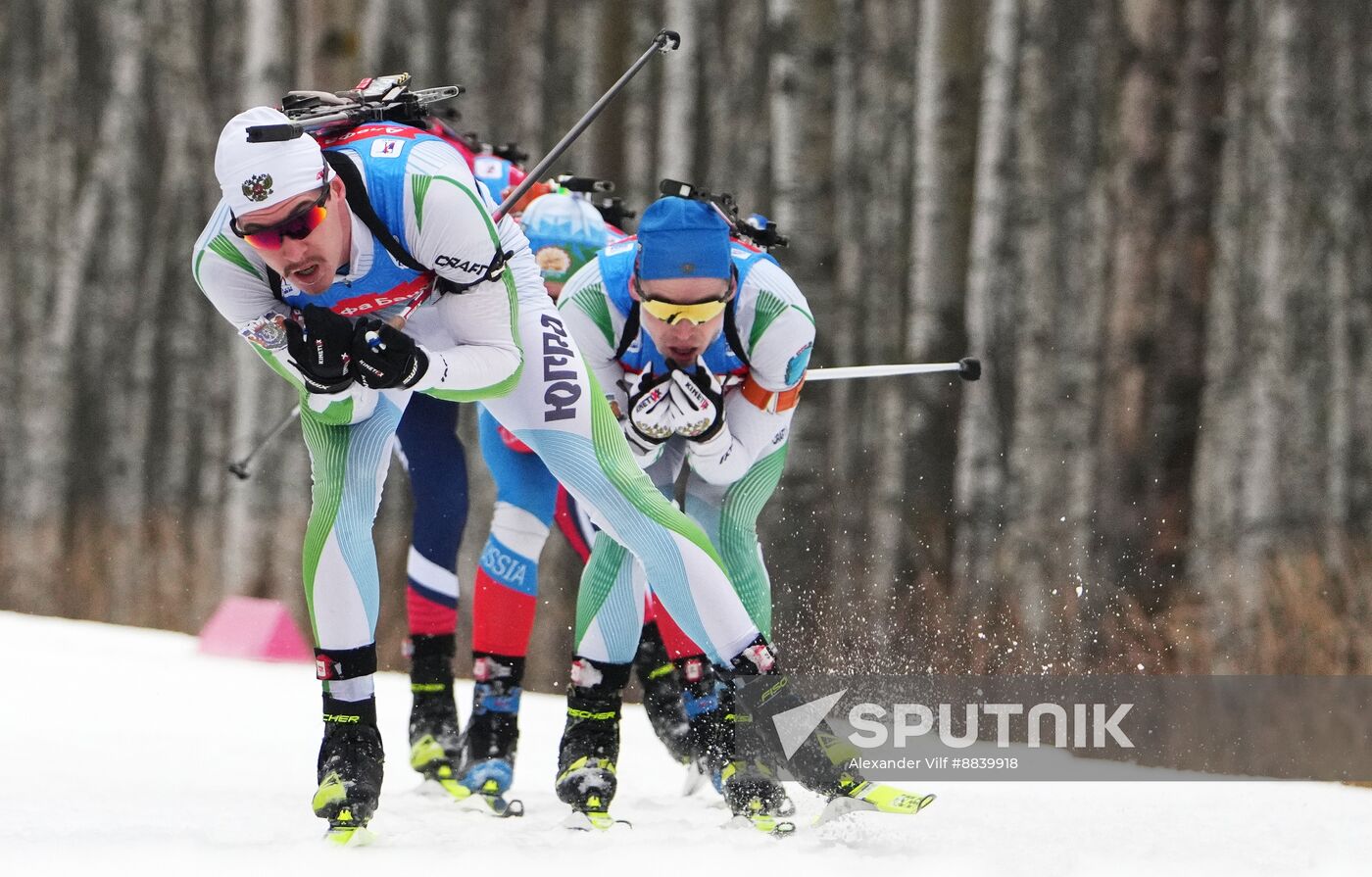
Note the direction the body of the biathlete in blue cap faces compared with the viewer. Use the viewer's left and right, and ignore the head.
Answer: facing the viewer

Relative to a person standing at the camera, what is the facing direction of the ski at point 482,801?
facing the viewer and to the right of the viewer

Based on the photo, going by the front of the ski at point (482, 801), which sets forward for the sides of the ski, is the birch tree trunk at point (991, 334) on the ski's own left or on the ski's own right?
on the ski's own left

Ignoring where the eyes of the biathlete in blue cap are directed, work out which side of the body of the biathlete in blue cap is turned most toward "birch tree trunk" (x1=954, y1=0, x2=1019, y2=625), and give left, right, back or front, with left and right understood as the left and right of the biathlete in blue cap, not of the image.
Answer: back

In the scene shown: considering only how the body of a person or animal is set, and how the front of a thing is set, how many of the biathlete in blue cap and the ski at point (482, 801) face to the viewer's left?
0

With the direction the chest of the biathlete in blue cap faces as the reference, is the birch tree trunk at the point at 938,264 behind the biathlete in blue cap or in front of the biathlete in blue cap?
behind
